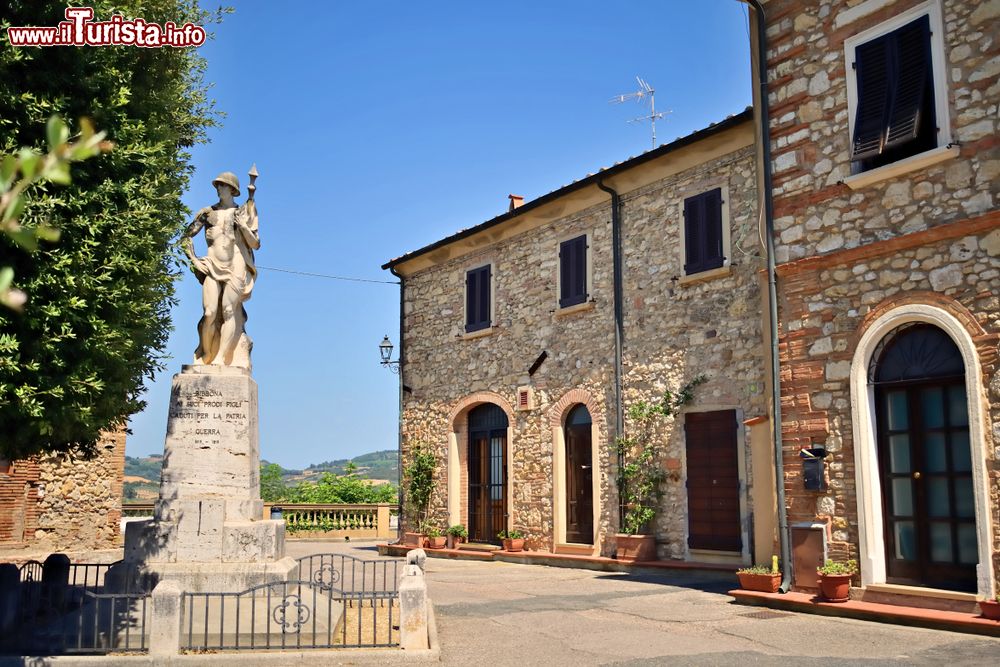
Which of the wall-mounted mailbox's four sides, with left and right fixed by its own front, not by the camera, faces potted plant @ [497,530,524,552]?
right

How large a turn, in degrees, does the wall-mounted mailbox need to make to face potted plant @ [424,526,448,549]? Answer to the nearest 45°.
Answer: approximately 90° to its right

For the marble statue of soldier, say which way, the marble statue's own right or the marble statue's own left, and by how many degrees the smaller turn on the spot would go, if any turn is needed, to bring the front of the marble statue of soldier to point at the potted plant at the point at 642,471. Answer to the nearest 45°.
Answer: approximately 135° to the marble statue's own left

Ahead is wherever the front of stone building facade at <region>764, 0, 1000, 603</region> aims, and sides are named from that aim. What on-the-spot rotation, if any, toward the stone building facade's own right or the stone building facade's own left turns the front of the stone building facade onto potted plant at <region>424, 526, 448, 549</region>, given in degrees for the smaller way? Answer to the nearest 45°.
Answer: approximately 90° to the stone building facade's own right

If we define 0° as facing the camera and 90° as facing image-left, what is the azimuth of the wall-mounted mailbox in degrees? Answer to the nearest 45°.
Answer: approximately 45°

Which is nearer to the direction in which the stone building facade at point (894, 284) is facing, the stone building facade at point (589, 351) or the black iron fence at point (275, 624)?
the black iron fence

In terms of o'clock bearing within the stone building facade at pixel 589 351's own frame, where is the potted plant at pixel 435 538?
The potted plant is roughly at 3 o'clock from the stone building facade.

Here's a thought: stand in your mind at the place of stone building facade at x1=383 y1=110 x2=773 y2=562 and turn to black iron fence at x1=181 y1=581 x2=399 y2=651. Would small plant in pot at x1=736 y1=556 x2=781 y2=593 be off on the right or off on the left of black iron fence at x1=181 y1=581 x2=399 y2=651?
left
